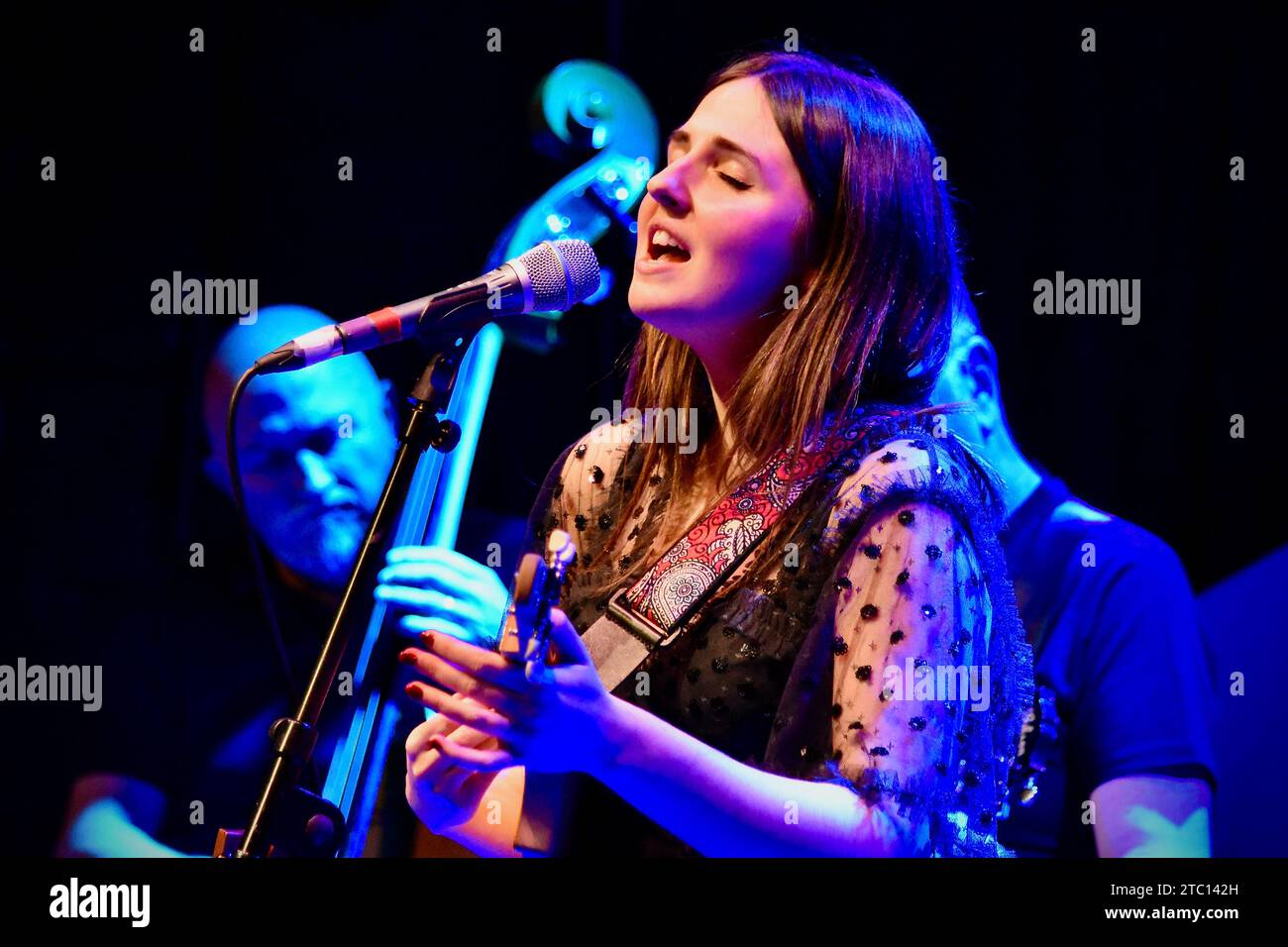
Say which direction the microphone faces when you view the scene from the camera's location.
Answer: facing to the right of the viewer

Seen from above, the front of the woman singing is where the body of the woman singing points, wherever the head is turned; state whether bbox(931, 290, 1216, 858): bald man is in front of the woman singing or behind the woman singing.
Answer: behind

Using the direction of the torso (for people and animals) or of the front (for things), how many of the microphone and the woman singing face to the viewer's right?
1
